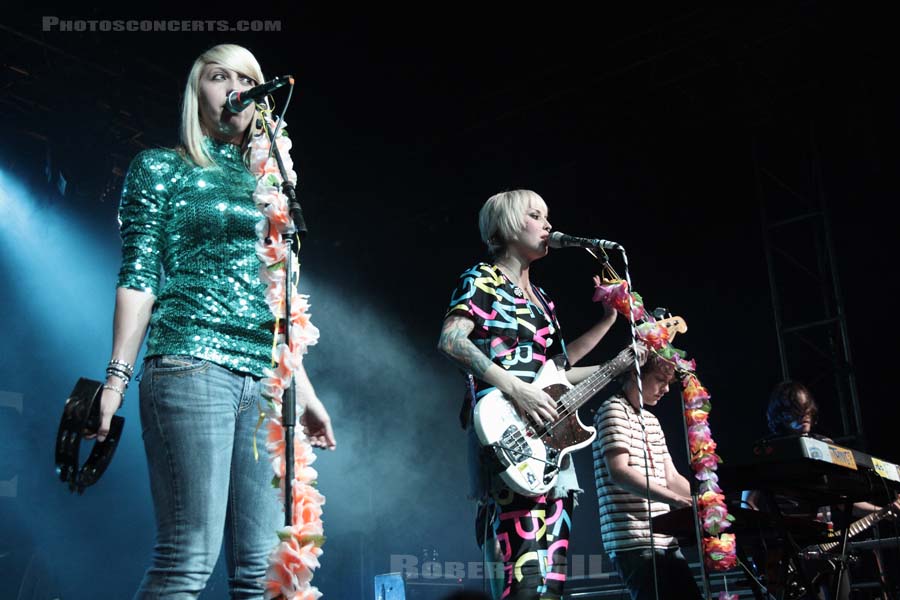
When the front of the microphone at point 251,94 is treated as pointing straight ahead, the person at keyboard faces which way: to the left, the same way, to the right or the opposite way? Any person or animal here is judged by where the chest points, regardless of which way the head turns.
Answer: to the left

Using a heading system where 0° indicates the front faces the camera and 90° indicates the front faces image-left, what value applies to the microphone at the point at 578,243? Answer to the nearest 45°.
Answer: approximately 90°

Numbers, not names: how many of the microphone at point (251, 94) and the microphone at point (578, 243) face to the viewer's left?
2

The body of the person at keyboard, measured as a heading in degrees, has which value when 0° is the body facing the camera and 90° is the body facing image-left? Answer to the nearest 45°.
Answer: approximately 315°

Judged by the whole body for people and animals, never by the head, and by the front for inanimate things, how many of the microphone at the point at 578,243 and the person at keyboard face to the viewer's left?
1

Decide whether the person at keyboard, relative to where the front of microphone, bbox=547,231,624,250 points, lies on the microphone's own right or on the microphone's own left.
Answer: on the microphone's own right

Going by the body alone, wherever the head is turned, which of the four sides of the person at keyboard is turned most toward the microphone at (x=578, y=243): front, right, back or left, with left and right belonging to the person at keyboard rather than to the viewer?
right

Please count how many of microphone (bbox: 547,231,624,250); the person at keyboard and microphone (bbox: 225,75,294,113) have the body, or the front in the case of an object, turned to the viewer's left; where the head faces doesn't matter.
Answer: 2

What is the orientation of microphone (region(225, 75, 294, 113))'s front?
to the viewer's left

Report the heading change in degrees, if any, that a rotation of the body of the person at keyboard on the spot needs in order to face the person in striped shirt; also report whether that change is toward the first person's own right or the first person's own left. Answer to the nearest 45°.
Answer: approximately 90° to the first person's own right

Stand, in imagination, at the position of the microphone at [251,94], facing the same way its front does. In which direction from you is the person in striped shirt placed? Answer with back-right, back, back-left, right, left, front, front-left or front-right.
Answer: back-right
